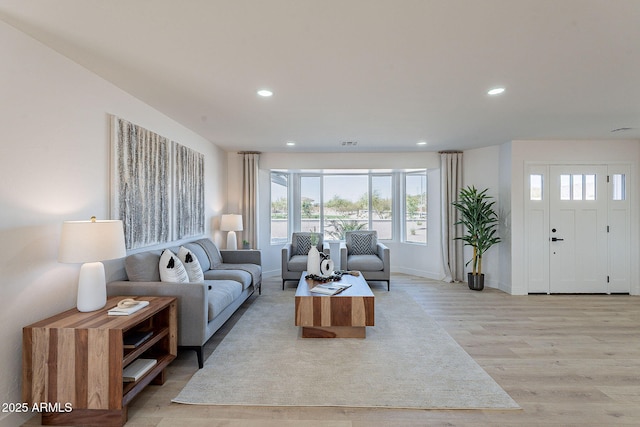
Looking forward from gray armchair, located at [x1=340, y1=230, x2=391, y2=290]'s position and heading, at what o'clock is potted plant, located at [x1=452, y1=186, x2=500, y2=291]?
The potted plant is roughly at 9 o'clock from the gray armchair.

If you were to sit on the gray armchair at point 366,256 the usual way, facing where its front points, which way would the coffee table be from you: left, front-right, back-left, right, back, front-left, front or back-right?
front

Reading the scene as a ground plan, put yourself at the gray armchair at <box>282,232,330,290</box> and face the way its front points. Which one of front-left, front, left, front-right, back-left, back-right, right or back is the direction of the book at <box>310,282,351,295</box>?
front

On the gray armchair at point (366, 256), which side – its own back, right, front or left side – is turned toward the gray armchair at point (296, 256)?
right

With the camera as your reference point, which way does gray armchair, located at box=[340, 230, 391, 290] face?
facing the viewer

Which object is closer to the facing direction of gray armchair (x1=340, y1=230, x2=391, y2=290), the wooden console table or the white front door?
the wooden console table

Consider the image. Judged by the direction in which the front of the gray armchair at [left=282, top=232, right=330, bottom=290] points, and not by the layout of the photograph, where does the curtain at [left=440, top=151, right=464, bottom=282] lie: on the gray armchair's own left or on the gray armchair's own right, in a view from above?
on the gray armchair's own left

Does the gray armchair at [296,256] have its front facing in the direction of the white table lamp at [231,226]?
no

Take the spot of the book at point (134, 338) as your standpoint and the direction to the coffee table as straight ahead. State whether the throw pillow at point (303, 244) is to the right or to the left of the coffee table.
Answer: left

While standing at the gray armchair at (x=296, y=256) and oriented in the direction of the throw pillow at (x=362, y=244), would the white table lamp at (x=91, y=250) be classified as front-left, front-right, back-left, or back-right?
back-right

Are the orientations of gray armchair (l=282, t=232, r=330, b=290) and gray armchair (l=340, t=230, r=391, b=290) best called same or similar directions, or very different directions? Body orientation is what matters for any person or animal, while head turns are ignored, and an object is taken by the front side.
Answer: same or similar directions

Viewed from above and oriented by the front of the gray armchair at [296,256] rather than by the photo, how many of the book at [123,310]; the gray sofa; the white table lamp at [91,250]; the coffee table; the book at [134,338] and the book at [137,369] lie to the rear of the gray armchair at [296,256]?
0
